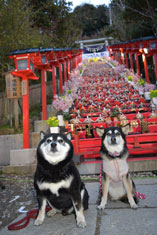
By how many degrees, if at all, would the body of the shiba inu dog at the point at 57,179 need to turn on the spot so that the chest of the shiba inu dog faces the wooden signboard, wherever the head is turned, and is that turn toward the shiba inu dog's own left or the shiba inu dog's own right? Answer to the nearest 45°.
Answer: approximately 180°

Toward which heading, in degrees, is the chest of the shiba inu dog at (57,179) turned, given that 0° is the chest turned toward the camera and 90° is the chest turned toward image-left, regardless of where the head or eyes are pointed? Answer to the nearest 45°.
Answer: approximately 0°

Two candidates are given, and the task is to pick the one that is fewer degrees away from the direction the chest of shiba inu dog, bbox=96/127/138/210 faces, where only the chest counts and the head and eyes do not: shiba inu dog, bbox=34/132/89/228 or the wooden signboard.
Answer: the shiba inu dog

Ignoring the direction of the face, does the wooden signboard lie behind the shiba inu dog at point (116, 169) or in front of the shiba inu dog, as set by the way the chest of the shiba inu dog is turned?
behind

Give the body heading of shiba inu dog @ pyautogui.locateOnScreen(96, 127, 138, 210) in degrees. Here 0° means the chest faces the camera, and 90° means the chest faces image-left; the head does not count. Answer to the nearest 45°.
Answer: approximately 0°

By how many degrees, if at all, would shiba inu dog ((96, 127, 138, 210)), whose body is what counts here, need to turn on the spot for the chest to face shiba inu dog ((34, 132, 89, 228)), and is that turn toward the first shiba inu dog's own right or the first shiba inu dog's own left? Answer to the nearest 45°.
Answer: approximately 45° to the first shiba inu dog's own right

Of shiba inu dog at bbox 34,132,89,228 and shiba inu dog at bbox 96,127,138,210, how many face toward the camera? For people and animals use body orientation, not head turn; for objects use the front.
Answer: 2
